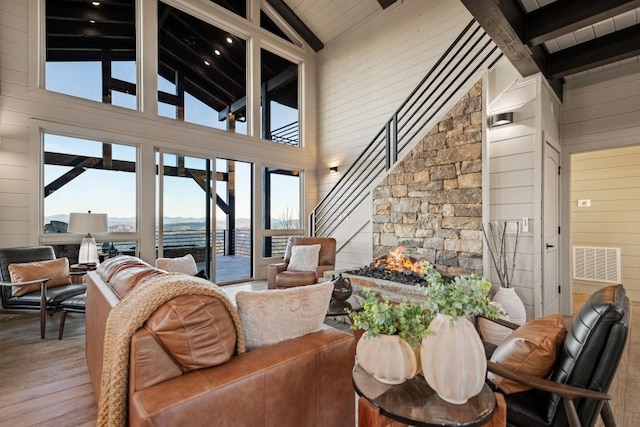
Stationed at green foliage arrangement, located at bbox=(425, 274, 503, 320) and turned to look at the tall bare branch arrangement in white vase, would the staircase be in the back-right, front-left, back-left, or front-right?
front-left

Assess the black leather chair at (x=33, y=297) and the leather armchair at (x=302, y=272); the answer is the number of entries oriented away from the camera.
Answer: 0

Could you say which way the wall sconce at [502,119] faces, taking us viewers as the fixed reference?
facing the viewer and to the left of the viewer

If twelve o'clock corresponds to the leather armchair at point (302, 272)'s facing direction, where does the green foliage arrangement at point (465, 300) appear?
The green foliage arrangement is roughly at 10 o'clock from the leather armchair.

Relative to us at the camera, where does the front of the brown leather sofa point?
facing away from the viewer and to the right of the viewer

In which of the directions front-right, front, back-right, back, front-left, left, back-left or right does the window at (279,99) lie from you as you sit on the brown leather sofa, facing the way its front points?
front-left

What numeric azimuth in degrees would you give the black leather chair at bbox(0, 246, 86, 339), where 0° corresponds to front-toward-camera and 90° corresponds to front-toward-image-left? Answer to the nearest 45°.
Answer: approximately 315°

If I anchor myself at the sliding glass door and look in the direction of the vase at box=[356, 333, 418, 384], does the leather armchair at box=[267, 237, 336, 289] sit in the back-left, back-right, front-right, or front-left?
front-left

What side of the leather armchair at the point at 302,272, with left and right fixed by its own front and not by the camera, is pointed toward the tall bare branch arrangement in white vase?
left

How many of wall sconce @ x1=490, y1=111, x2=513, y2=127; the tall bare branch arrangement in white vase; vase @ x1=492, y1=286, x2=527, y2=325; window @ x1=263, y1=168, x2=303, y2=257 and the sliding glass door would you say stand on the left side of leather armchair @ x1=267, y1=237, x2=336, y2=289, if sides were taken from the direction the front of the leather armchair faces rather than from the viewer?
3

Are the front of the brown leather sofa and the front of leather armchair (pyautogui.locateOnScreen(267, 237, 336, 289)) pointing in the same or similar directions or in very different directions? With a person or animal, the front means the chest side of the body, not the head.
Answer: very different directions

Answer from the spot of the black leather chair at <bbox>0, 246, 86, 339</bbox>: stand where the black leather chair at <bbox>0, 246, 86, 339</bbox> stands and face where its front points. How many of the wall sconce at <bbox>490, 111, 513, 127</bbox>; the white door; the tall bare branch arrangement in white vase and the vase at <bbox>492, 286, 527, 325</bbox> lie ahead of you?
4

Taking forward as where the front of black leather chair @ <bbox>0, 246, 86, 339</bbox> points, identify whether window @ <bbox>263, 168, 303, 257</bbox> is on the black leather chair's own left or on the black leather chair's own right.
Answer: on the black leather chair's own left

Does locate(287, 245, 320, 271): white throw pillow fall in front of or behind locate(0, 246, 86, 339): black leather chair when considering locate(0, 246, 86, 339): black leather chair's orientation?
in front

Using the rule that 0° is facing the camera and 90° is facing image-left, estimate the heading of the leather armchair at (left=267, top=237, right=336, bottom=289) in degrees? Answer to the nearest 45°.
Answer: approximately 45°

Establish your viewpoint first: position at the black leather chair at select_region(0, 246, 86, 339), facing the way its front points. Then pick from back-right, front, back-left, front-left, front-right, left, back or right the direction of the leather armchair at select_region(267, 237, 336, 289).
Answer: front-left

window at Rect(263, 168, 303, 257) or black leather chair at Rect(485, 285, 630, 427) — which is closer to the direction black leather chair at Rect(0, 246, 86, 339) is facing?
the black leather chair

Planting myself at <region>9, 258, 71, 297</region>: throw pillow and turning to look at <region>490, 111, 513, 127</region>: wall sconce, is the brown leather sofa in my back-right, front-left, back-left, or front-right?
front-right

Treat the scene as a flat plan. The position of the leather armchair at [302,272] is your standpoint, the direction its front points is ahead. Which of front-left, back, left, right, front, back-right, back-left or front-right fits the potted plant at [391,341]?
front-left
